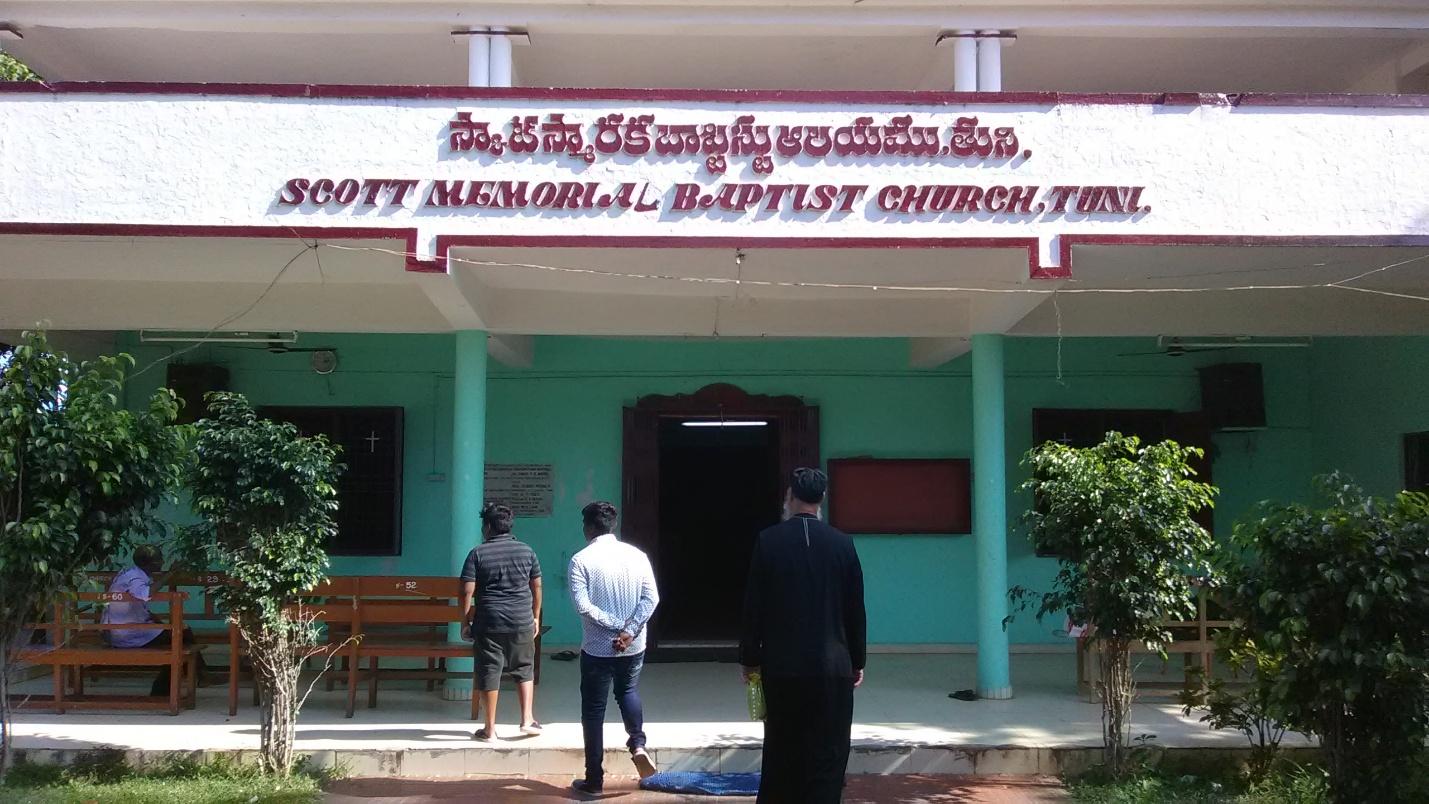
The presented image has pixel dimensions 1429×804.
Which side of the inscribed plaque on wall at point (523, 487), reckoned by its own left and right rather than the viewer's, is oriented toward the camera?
front

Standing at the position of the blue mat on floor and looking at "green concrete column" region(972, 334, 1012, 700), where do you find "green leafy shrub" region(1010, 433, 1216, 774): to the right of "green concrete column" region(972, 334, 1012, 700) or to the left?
right

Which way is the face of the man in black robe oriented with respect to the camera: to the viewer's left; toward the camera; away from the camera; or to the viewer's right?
away from the camera

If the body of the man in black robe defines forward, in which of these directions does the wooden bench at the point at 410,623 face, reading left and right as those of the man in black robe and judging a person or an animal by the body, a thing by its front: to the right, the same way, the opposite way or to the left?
the opposite way

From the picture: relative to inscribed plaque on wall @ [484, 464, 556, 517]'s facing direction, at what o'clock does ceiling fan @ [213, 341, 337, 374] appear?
The ceiling fan is roughly at 3 o'clock from the inscribed plaque on wall.

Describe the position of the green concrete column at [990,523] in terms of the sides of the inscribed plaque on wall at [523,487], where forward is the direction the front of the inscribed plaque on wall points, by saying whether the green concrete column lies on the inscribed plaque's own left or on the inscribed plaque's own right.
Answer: on the inscribed plaque's own left

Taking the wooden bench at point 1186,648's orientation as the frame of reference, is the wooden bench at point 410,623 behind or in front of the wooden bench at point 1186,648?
in front

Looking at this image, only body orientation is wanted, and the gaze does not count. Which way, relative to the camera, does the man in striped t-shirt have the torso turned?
away from the camera

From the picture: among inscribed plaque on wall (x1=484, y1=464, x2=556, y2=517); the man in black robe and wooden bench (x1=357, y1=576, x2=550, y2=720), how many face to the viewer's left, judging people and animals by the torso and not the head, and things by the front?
0

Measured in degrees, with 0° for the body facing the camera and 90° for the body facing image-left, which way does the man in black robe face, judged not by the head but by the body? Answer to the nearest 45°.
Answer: approximately 180°

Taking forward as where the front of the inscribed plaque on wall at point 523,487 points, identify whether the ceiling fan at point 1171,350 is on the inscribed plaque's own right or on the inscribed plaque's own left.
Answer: on the inscribed plaque's own left

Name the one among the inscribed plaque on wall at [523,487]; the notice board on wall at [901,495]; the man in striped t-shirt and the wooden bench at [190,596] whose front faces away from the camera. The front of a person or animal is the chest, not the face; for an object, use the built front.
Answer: the man in striped t-shirt

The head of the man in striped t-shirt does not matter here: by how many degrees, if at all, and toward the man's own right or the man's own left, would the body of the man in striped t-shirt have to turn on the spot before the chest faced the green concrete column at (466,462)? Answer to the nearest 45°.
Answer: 0° — they already face it

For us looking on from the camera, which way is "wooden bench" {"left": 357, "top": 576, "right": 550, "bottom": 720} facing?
facing the viewer

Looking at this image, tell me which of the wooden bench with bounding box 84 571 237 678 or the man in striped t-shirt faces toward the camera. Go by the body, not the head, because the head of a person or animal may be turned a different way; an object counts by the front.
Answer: the wooden bench

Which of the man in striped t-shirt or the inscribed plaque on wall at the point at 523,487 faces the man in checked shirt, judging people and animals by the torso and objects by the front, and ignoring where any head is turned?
the inscribed plaque on wall

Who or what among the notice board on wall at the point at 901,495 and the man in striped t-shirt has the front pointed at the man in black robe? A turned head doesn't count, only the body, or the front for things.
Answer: the notice board on wall
